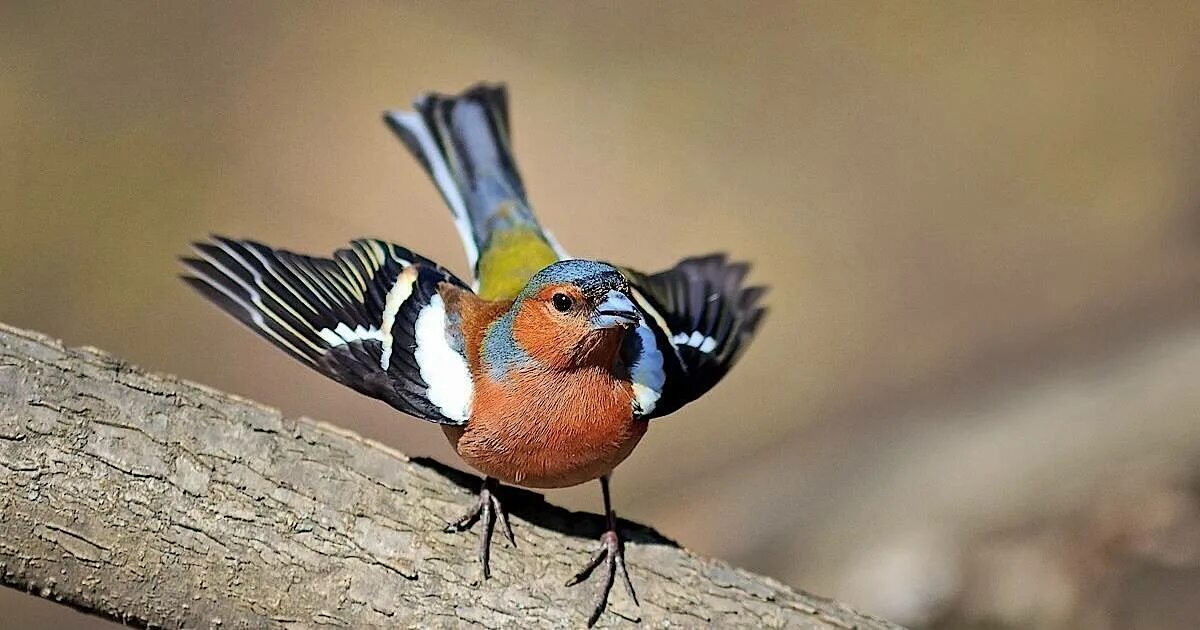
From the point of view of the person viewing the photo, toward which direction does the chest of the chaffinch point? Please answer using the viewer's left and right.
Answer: facing the viewer and to the right of the viewer
